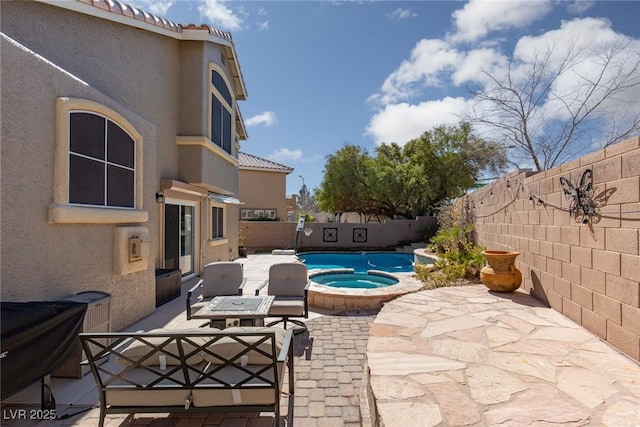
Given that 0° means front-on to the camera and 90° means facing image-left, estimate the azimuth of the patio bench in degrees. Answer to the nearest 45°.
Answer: approximately 180°

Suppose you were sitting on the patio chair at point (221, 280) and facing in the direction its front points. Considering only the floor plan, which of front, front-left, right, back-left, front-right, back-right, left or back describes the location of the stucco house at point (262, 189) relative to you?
back-right

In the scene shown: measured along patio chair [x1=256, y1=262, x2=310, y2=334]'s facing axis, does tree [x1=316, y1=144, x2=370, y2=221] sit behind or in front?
behind

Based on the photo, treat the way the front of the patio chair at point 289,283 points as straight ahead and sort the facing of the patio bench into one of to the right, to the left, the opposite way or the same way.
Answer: the opposite way

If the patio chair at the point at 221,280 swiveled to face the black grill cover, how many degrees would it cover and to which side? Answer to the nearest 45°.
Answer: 0° — it already faces it

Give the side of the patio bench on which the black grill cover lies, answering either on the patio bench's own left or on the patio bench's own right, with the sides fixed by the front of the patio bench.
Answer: on the patio bench's own left

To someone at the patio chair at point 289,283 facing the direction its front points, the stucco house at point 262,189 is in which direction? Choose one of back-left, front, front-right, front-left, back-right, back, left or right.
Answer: back

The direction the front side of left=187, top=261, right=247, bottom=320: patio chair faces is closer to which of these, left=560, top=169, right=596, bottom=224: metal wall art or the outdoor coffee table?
the outdoor coffee table
